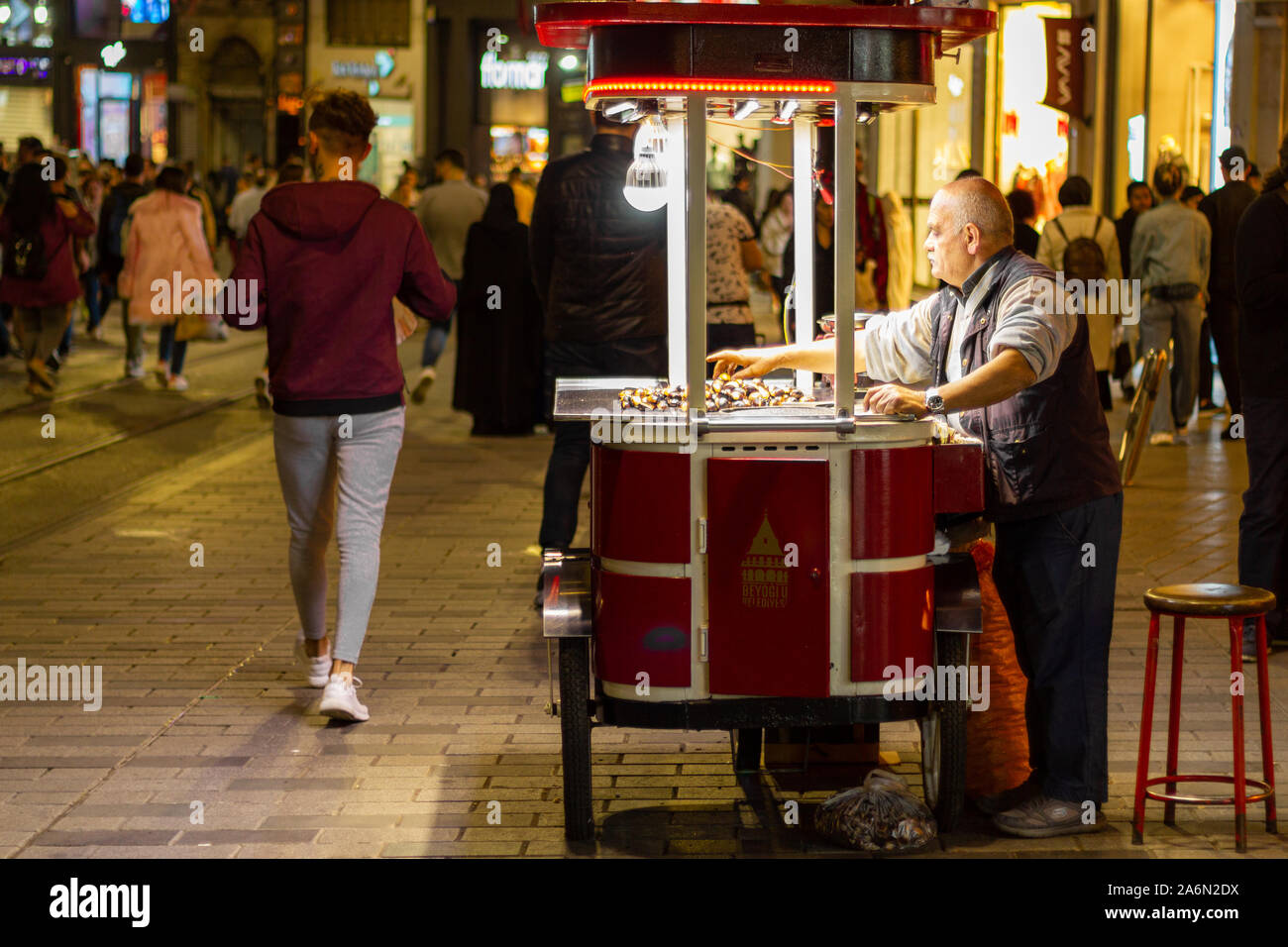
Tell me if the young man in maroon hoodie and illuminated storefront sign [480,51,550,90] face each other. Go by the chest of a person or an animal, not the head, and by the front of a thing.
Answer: yes

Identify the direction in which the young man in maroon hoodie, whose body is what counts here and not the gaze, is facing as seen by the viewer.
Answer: away from the camera

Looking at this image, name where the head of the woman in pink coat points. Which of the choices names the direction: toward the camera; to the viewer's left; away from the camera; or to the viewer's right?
away from the camera

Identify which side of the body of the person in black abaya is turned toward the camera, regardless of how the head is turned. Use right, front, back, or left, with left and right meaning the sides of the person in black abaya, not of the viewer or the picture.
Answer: back

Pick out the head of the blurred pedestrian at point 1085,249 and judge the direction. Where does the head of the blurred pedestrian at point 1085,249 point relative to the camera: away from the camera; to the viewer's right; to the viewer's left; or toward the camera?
away from the camera

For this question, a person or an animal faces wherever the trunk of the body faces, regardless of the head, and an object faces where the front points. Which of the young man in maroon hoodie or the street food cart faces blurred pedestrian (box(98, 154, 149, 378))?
the young man in maroon hoodie

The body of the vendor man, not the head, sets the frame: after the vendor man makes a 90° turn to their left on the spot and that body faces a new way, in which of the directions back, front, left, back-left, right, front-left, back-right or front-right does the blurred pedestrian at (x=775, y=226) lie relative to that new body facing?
back

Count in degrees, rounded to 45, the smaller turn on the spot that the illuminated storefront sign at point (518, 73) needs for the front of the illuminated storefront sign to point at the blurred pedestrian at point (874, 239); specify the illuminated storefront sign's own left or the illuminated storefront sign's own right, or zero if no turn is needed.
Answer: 0° — it already faces them

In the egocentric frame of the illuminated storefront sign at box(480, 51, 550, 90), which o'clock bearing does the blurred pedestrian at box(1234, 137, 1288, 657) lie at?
The blurred pedestrian is roughly at 12 o'clock from the illuminated storefront sign.

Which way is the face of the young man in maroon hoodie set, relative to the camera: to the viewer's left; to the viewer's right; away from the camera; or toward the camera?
away from the camera

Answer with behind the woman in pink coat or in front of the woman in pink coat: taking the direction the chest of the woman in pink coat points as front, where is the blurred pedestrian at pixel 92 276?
in front

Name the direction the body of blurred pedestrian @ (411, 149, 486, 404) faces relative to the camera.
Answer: away from the camera
